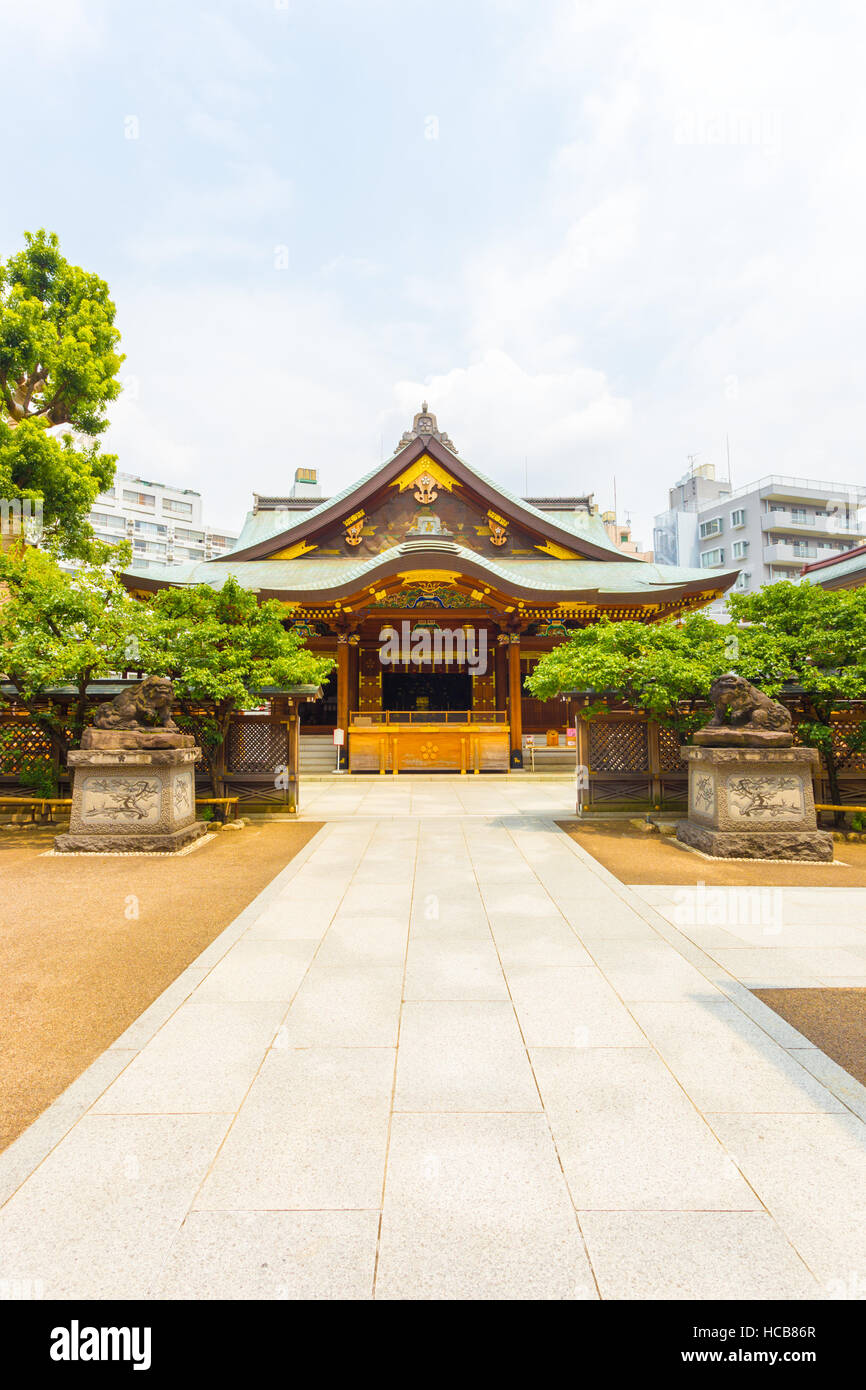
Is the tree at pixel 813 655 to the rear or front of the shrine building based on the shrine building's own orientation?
to the front

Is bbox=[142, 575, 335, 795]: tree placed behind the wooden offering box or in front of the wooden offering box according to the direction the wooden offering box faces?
in front

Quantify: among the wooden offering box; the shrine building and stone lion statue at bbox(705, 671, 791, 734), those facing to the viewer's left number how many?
1

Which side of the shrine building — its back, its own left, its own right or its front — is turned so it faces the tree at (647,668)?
front

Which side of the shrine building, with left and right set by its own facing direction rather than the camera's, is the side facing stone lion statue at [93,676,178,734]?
front

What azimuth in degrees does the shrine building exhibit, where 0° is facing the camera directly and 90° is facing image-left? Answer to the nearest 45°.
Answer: approximately 0°

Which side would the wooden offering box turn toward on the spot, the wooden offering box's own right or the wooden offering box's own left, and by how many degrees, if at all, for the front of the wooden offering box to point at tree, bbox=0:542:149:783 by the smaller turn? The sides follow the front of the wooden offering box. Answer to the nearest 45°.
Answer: approximately 45° to the wooden offering box's own right

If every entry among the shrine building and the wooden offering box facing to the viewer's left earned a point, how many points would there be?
0

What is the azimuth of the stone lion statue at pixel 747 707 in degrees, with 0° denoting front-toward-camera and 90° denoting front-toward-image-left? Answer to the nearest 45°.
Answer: approximately 90°

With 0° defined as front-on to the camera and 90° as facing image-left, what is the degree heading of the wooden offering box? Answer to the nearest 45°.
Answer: approximately 0°
